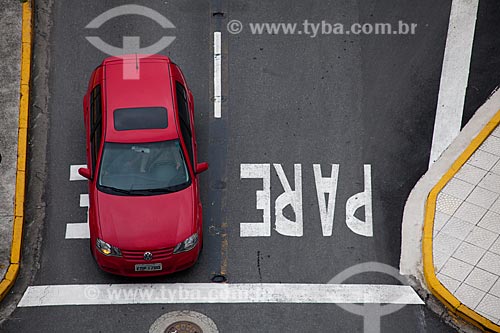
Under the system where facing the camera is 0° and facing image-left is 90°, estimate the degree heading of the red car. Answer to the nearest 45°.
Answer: approximately 0°
